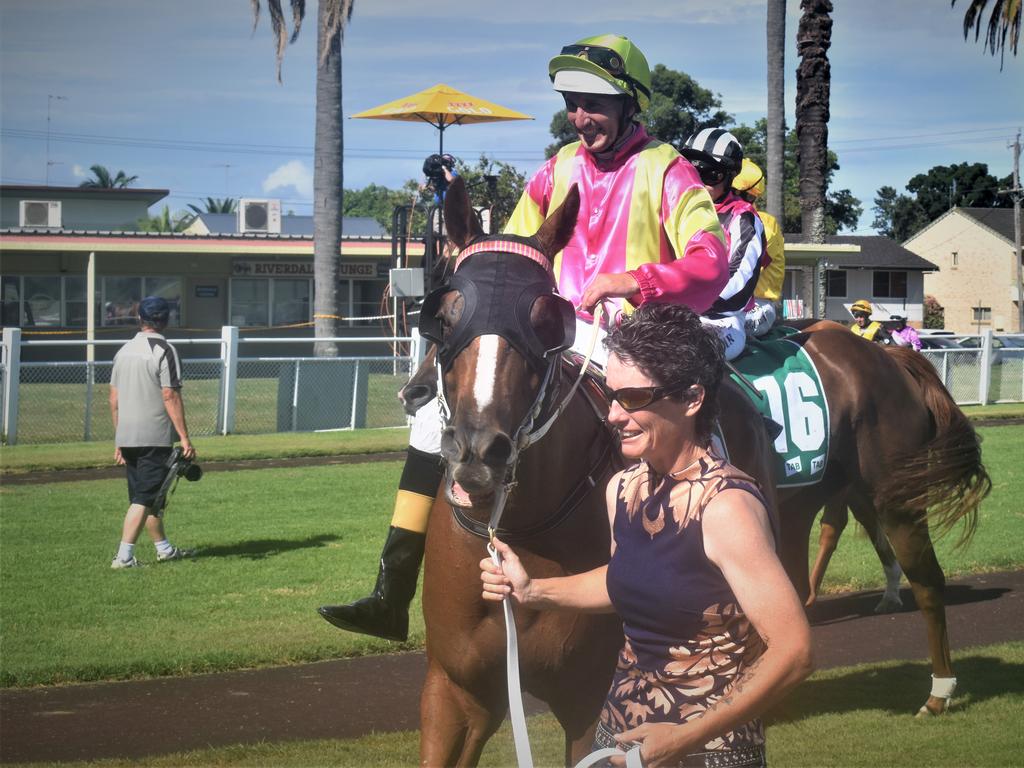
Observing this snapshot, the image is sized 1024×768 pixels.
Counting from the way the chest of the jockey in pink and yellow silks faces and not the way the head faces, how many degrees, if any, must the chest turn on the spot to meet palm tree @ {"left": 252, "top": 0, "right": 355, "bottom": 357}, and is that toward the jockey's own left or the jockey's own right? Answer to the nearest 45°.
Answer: approximately 135° to the jockey's own right

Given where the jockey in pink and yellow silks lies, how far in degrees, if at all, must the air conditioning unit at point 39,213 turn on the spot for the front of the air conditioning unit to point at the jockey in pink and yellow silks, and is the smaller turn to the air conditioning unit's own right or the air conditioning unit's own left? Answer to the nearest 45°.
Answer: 0° — it already faces them

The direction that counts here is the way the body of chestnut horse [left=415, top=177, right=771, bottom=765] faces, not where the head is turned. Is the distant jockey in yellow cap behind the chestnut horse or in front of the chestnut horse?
behind

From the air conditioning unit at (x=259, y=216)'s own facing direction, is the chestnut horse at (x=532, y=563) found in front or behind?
in front

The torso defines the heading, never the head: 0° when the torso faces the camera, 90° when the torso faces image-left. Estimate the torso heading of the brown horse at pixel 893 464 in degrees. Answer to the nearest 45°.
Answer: approximately 45°

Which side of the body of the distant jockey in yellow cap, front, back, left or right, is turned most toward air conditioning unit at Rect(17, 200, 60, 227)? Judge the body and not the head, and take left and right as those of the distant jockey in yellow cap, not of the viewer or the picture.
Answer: right
